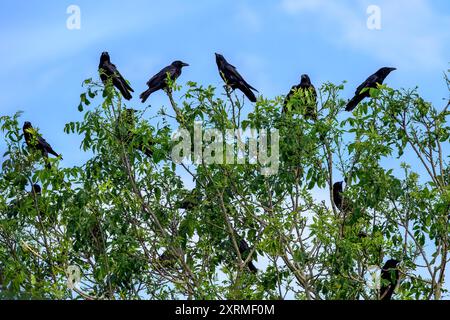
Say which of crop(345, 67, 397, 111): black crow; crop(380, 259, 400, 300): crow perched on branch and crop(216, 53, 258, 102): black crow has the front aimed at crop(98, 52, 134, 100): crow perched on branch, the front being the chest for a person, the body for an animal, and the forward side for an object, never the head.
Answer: crop(216, 53, 258, 102): black crow

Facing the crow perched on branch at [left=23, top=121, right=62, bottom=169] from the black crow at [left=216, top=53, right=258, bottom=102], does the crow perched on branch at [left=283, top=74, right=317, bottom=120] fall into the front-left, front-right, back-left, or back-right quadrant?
back-left

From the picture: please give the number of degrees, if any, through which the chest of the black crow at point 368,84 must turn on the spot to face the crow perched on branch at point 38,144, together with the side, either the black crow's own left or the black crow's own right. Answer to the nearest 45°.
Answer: approximately 180°

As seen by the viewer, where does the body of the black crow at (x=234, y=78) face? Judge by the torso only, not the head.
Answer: to the viewer's left

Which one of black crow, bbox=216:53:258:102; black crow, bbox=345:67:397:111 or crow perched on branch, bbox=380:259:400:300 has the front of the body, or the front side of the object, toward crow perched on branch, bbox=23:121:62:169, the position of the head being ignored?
black crow, bbox=216:53:258:102

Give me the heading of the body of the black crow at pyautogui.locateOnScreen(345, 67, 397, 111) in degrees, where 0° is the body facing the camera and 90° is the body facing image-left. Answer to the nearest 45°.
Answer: approximately 270°

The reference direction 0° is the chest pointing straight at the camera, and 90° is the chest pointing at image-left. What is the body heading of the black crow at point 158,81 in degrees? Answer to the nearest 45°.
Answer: approximately 270°

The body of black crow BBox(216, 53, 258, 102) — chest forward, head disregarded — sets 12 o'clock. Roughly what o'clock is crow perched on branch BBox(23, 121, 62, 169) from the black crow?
The crow perched on branch is roughly at 12 o'clock from the black crow.

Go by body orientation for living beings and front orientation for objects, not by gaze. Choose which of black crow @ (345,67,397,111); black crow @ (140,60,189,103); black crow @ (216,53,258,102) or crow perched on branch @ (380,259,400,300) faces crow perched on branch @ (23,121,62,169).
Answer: black crow @ (216,53,258,102)
